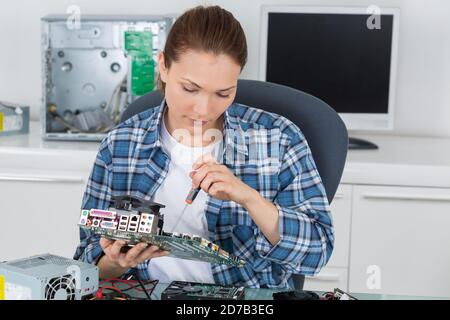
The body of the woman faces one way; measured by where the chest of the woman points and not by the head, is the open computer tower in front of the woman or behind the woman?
behind

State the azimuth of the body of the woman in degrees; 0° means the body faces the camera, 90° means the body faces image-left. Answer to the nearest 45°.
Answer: approximately 0°

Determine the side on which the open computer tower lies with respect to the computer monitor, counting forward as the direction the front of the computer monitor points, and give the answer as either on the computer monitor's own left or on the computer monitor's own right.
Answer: on the computer monitor's own right

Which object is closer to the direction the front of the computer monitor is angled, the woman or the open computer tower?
the woman

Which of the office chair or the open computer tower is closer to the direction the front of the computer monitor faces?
the office chair

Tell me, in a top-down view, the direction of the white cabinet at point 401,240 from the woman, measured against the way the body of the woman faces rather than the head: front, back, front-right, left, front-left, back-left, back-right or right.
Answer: back-left

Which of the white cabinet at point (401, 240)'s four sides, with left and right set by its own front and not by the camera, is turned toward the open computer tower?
right

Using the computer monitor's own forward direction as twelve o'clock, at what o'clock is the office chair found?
The office chair is roughly at 12 o'clock from the computer monitor.

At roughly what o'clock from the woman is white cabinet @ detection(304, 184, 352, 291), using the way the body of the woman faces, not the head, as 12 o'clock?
The white cabinet is roughly at 7 o'clock from the woman.
